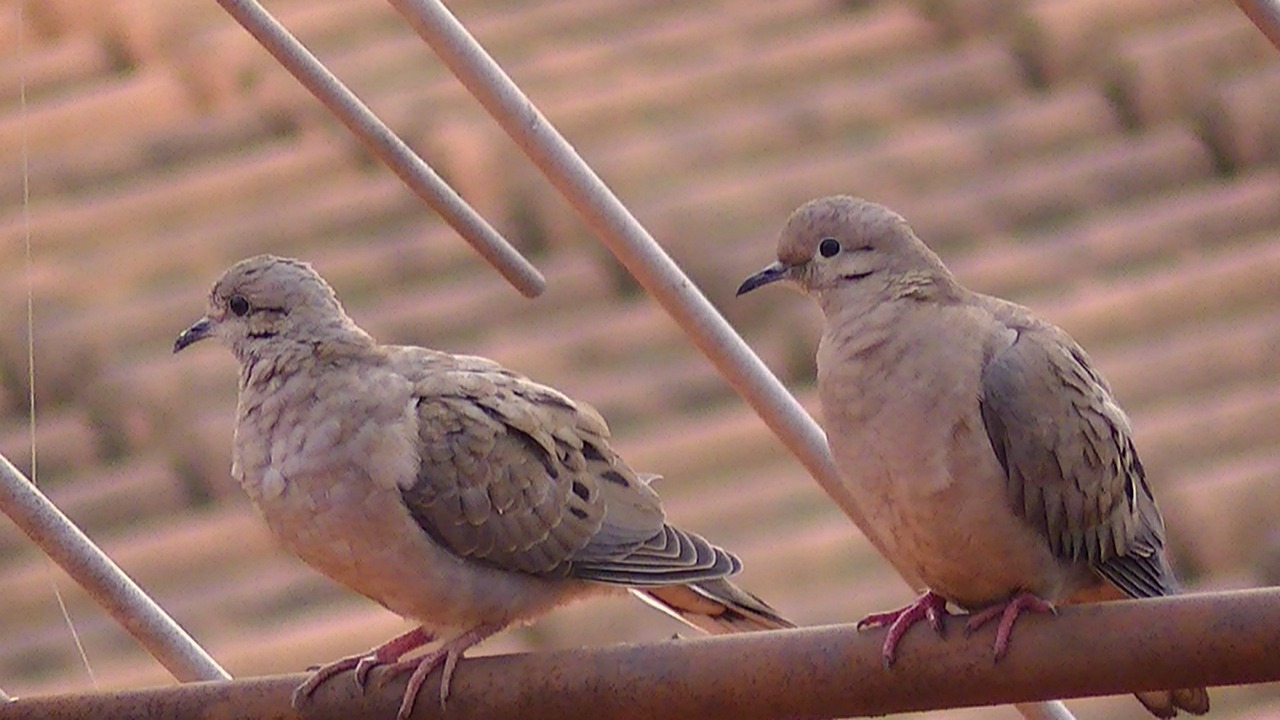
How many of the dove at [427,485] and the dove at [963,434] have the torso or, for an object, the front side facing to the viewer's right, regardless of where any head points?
0

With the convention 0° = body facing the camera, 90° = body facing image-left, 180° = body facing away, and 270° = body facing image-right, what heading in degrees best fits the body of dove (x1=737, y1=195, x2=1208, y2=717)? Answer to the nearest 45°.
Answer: approximately 45°

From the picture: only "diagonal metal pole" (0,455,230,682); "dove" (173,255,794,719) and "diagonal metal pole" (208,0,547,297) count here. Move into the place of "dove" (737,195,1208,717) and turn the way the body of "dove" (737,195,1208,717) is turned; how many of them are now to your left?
0

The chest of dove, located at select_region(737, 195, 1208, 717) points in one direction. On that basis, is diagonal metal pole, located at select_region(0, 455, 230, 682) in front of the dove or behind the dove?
in front

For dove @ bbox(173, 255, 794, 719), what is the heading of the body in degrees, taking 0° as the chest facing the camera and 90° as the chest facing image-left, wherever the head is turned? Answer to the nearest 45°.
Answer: approximately 90°

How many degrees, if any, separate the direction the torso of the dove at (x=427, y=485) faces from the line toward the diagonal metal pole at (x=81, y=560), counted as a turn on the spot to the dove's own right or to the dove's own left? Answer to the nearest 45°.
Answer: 0° — it already faces it

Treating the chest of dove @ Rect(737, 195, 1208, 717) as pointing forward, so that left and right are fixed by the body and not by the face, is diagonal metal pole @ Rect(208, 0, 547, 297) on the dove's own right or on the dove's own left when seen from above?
on the dove's own right
